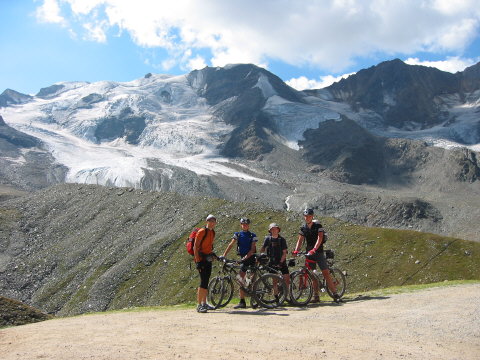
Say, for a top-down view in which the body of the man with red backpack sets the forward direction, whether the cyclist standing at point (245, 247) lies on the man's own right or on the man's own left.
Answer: on the man's own left

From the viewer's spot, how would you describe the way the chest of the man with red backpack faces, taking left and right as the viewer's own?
facing the viewer and to the right of the viewer

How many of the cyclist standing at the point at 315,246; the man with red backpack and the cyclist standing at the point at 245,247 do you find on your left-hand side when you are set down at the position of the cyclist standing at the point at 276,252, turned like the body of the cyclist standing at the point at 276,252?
1

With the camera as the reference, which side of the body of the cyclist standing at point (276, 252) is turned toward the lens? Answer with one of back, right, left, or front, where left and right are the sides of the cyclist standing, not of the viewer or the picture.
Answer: front

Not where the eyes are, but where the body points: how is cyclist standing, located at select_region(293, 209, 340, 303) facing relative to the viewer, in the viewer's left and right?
facing the viewer and to the left of the viewer

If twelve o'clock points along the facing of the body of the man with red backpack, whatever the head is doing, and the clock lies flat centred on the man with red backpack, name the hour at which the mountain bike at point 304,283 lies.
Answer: The mountain bike is roughly at 10 o'clock from the man with red backpack.

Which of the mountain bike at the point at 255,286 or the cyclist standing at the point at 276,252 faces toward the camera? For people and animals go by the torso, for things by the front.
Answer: the cyclist standing
